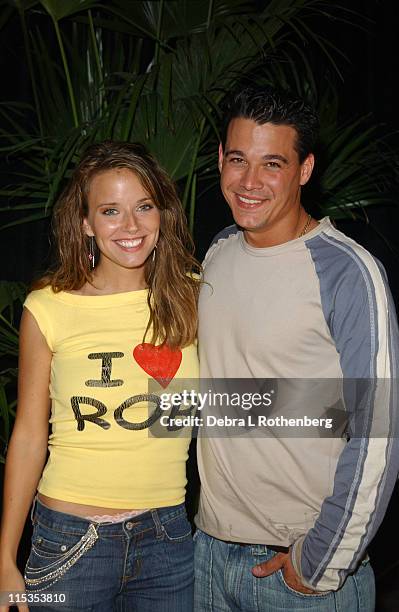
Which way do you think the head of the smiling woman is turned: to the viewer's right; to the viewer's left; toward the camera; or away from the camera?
toward the camera

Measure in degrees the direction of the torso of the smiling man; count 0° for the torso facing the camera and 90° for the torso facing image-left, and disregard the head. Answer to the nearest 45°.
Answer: approximately 45°
